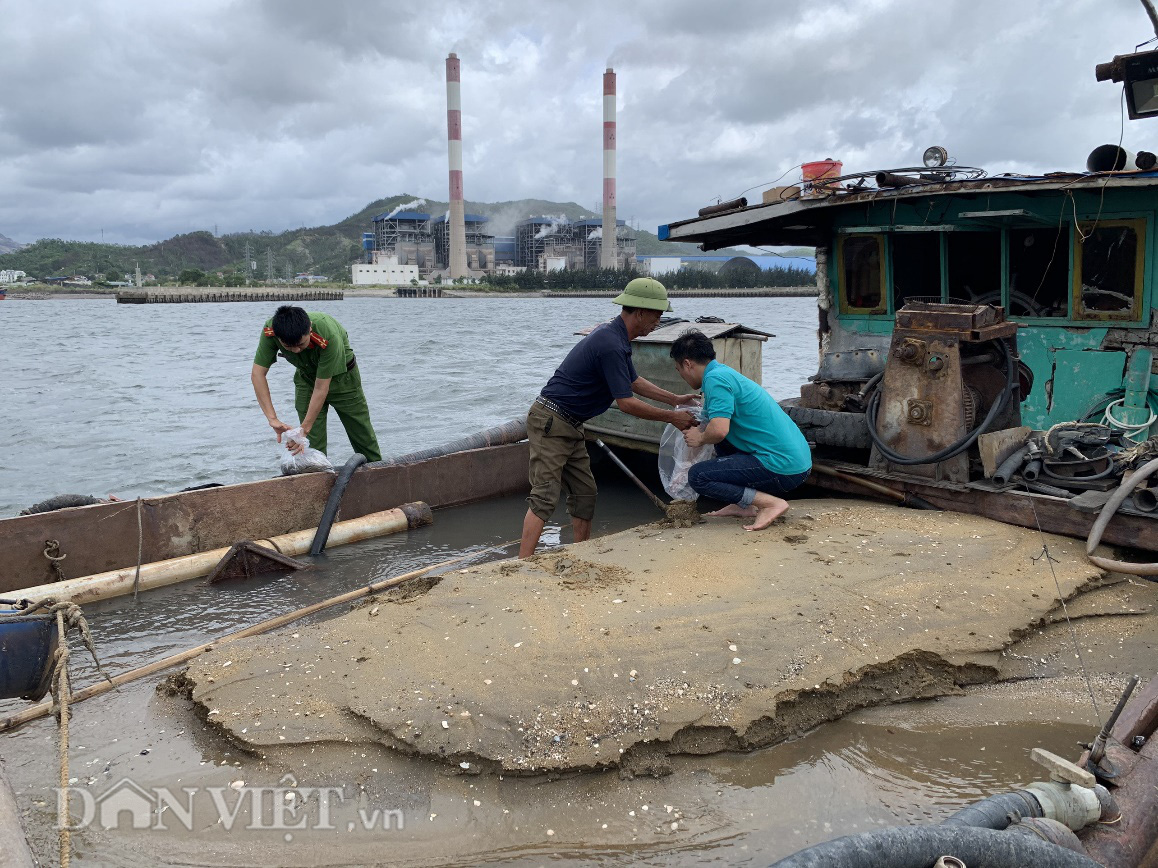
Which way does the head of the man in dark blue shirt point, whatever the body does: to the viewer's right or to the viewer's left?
to the viewer's right

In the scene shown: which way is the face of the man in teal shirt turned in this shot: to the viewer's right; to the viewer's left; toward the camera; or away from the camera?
to the viewer's left

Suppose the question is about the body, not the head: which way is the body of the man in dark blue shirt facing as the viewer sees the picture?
to the viewer's right

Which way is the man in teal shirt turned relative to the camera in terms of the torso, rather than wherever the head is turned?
to the viewer's left

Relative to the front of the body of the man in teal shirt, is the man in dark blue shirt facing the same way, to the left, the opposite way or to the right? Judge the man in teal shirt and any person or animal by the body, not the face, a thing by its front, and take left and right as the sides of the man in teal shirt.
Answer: the opposite way

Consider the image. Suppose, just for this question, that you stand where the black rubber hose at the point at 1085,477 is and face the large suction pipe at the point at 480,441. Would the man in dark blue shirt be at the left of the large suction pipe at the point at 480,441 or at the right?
left

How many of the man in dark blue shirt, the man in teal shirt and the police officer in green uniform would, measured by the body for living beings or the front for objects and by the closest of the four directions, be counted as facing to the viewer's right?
1

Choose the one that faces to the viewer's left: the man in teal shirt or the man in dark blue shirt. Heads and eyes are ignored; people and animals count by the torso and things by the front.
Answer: the man in teal shirt

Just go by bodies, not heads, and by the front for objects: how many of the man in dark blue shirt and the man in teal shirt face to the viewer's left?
1

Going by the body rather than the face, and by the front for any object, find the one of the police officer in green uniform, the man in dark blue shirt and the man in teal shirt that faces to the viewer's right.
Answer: the man in dark blue shirt

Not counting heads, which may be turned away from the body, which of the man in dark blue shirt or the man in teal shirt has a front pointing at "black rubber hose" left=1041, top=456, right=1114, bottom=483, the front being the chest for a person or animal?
the man in dark blue shirt

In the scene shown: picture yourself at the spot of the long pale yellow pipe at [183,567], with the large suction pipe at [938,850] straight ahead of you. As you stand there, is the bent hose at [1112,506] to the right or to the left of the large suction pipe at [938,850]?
left

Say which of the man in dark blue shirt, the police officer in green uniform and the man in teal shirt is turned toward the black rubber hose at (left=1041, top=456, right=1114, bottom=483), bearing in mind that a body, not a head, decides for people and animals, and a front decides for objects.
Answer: the man in dark blue shirt

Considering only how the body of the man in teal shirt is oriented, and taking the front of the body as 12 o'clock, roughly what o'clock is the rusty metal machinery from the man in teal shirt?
The rusty metal machinery is roughly at 5 o'clock from the man in teal shirt.

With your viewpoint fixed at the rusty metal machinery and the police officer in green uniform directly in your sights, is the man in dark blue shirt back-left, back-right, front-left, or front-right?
front-left
